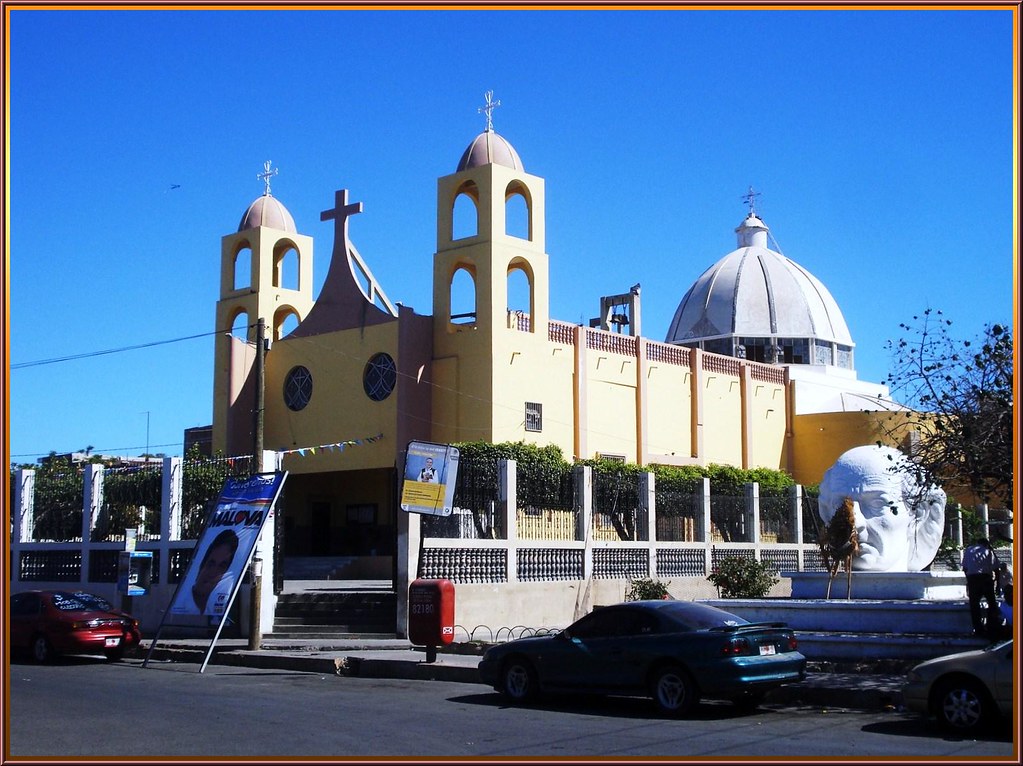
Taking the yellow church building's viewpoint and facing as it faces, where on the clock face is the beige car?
The beige car is roughly at 10 o'clock from the yellow church building.

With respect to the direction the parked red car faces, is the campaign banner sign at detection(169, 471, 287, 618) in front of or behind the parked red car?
behind

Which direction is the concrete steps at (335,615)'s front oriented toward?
toward the camera

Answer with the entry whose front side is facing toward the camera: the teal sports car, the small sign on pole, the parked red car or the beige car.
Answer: the small sign on pole

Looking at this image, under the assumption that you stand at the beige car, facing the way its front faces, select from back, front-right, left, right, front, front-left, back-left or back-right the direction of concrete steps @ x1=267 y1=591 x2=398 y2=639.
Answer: front-right

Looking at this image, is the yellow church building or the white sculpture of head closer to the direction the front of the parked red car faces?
the yellow church building

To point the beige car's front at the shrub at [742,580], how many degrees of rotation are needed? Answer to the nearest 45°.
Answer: approximately 90° to its right

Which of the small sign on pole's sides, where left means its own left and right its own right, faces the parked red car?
right

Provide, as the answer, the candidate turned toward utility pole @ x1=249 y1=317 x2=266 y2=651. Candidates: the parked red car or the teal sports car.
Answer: the teal sports car

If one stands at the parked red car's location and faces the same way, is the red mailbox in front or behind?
behind

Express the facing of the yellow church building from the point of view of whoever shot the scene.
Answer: facing the viewer and to the left of the viewer

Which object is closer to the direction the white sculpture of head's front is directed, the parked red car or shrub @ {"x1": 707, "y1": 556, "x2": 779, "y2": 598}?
the parked red car

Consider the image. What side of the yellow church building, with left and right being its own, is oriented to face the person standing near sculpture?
left

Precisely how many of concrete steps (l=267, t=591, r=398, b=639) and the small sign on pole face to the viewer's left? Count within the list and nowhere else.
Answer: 0

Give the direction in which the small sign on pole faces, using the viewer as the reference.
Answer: facing the viewer

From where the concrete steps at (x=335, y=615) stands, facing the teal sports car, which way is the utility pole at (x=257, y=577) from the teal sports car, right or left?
right
